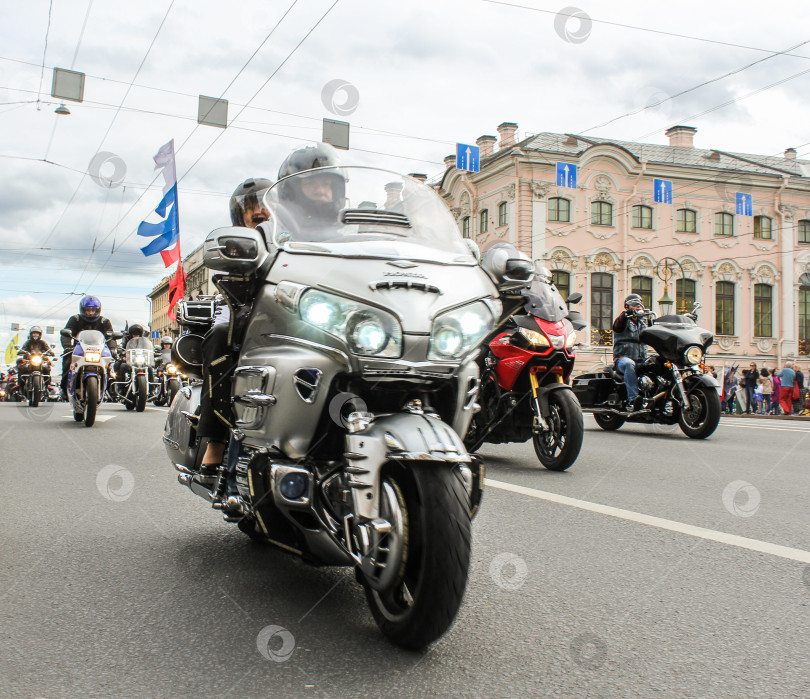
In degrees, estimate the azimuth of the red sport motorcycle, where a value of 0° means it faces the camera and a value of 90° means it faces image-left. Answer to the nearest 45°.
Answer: approximately 315°

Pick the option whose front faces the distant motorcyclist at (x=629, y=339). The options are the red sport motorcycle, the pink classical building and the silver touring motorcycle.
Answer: the pink classical building

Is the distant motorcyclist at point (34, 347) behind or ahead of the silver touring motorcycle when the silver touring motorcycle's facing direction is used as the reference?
behind

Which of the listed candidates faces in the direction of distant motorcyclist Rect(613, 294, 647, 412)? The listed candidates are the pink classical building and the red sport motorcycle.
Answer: the pink classical building

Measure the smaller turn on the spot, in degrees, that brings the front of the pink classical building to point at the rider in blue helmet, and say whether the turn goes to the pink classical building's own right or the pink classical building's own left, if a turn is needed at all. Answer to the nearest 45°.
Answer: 0° — it already faces them

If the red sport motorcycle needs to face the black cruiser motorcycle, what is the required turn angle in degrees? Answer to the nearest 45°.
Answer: approximately 90° to its left

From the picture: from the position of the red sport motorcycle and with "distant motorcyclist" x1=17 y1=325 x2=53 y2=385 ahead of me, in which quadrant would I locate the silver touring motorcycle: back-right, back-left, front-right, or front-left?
back-left

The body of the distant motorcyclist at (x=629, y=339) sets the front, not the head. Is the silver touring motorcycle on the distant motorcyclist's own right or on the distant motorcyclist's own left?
on the distant motorcyclist's own right

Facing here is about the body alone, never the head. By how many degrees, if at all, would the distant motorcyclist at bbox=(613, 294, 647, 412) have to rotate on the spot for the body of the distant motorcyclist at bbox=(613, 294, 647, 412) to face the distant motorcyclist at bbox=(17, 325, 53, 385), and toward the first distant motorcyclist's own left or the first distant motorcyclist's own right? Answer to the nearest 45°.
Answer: approximately 135° to the first distant motorcyclist's own right

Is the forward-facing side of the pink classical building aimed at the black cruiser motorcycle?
yes
